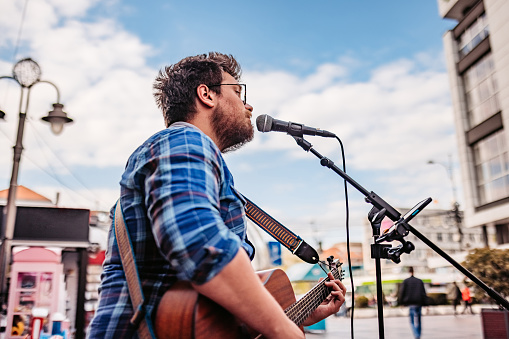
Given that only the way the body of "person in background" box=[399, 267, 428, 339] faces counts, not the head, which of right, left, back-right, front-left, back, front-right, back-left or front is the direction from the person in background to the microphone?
back

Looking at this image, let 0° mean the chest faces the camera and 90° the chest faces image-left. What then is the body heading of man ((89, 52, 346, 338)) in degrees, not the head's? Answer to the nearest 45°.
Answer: approximately 270°

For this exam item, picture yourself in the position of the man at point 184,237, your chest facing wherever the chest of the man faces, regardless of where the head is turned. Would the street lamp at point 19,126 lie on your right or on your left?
on your left

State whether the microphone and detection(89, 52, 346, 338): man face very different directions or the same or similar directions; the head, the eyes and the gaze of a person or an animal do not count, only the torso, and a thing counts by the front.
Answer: very different directions

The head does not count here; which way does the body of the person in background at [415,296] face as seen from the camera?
away from the camera

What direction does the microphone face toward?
to the viewer's left

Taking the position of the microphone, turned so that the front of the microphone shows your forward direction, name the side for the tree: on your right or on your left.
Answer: on your right

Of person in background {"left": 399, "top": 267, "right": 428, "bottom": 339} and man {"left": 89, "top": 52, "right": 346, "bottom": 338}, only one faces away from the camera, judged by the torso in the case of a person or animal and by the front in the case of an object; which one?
the person in background

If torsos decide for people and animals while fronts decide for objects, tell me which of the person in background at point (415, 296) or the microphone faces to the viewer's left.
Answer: the microphone

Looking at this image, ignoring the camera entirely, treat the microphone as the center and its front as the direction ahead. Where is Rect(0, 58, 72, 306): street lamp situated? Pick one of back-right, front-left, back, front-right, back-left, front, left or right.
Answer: front-right

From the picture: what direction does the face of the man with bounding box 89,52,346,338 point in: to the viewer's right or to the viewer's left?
to the viewer's right
